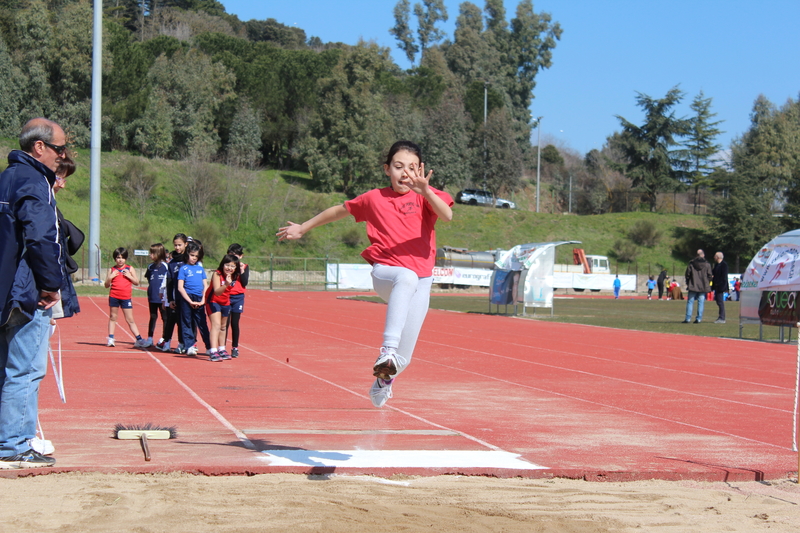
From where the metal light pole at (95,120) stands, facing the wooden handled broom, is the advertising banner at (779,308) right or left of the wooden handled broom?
left

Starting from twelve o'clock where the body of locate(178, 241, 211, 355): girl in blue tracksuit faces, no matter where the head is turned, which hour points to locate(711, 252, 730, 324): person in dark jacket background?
The person in dark jacket background is roughly at 8 o'clock from the girl in blue tracksuit.

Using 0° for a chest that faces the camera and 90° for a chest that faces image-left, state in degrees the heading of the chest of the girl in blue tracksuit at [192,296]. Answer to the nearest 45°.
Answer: approximately 0°

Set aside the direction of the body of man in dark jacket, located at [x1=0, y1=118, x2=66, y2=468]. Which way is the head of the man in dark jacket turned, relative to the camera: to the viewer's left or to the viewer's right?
to the viewer's right

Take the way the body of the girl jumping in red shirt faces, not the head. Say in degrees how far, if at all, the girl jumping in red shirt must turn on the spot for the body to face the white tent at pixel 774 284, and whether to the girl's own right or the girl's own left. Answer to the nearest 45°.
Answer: approximately 135° to the girl's own left

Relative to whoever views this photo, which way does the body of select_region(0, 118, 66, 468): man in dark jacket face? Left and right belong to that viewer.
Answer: facing to the right of the viewer

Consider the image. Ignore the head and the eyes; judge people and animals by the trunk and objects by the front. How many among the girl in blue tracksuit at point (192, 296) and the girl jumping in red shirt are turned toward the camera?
2
